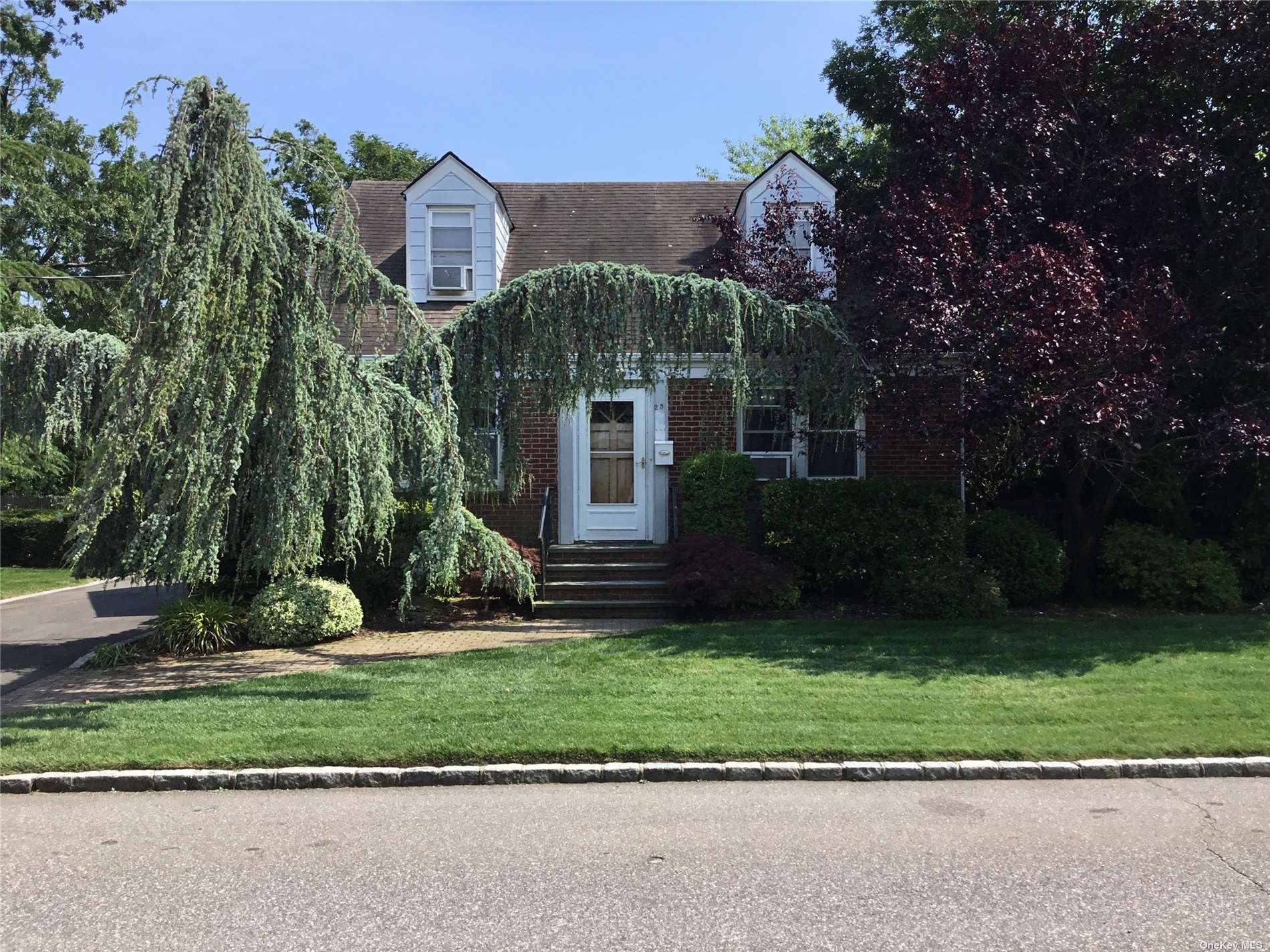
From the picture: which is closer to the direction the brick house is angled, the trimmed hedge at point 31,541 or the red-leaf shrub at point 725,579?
the red-leaf shrub

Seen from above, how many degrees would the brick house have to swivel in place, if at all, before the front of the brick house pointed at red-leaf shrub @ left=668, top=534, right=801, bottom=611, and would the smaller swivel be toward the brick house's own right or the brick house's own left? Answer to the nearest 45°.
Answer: approximately 45° to the brick house's own left

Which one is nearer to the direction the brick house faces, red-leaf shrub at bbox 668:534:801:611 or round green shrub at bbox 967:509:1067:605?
the red-leaf shrub

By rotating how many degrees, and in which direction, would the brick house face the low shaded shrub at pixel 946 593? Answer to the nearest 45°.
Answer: approximately 45° to its left

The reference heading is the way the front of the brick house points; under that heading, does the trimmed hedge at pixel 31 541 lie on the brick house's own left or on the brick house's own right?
on the brick house's own right

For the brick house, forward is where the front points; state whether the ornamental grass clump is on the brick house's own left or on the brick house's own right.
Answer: on the brick house's own right

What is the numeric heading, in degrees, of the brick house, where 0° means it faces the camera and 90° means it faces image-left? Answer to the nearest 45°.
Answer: approximately 0°

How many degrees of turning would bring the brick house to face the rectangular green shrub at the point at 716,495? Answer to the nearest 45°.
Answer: approximately 45° to its left
